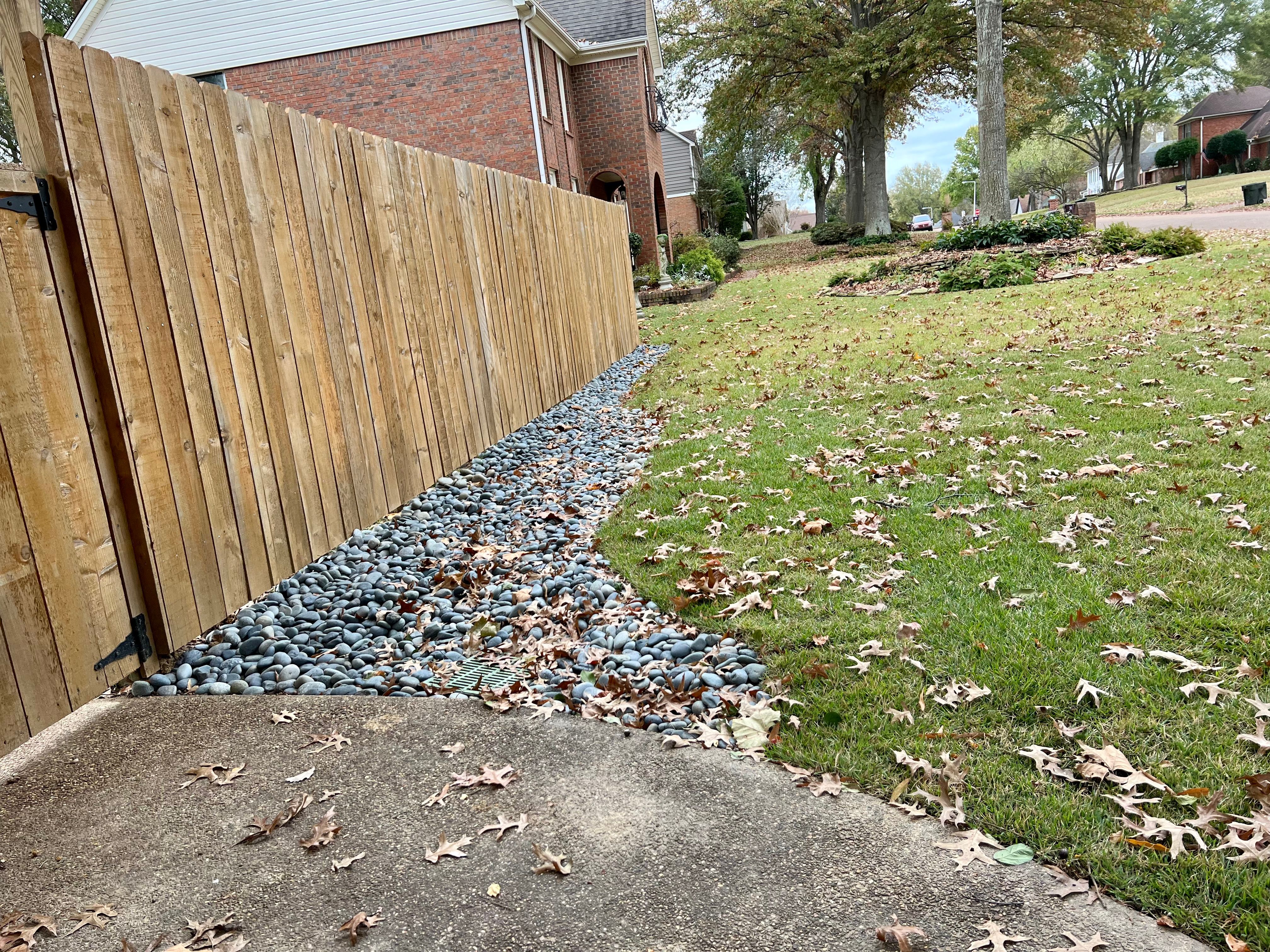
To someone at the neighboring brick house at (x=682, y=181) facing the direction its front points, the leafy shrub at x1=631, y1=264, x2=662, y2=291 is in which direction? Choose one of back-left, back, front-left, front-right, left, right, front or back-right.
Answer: right

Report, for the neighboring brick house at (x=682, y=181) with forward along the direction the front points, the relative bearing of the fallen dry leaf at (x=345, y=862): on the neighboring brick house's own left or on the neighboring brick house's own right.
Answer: on the neighboring brick house's own right

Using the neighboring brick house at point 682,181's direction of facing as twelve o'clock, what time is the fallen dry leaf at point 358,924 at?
The fallen dry leaf is roughly at 3 o'clock from the neighboring brick house.

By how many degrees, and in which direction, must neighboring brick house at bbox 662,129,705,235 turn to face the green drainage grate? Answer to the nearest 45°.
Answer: approximately 90° to its right

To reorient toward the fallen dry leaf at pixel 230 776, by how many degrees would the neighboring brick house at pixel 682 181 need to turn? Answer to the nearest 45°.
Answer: approximately 90° to its right

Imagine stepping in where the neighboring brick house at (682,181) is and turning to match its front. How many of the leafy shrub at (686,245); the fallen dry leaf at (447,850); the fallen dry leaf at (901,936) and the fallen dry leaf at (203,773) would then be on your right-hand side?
4

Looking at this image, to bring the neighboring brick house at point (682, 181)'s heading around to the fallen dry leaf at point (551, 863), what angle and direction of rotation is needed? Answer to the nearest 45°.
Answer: approximately 90° to its right

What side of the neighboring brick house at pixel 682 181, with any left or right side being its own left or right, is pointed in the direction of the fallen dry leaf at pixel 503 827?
right

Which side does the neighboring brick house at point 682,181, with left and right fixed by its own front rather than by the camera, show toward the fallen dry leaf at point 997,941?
right

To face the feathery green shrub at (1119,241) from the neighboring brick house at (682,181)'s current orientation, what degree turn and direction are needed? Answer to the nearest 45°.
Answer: approximately 90° to its right

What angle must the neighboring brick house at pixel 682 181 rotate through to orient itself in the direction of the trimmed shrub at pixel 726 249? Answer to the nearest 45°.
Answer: approximately 90° to its right

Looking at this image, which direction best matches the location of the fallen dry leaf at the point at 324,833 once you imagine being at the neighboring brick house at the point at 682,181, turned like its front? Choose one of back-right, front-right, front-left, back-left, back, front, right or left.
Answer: right

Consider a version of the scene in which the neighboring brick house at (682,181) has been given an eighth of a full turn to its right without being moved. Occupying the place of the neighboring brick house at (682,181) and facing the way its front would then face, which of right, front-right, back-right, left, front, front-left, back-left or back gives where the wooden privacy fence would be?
front-right

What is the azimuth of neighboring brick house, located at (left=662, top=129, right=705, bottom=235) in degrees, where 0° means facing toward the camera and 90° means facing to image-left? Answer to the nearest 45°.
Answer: approximately 270°
